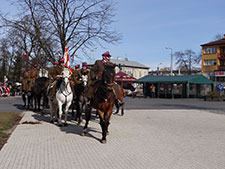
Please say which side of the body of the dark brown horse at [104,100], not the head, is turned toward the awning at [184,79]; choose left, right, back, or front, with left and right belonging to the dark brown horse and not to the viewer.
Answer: left

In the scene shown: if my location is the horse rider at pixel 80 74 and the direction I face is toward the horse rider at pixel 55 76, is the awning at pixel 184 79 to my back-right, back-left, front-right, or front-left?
back-right

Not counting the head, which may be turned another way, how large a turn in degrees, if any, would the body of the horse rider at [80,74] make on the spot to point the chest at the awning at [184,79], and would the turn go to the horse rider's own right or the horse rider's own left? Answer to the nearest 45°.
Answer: approximately 90° to the horse rider's own left

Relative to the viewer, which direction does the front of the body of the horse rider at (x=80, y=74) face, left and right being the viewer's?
facing the viewer and to the right of the viewer

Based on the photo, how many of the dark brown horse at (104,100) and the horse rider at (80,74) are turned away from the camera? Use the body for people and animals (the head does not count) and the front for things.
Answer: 0

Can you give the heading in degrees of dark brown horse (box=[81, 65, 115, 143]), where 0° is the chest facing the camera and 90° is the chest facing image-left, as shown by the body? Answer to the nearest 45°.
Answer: approximately 315°
